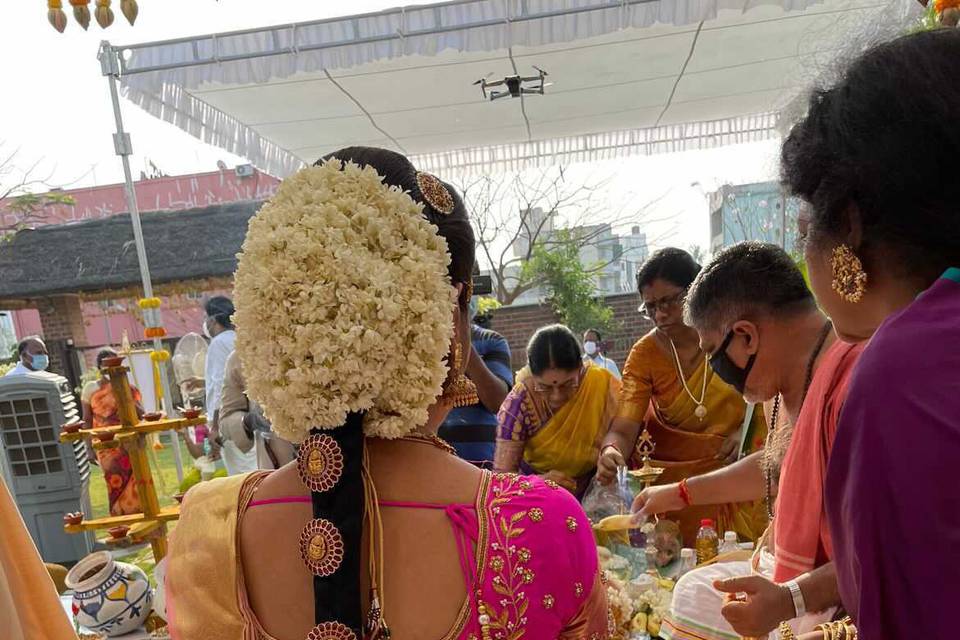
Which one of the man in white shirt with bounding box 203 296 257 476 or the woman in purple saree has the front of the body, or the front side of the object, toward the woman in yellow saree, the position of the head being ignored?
the woman in purple saree

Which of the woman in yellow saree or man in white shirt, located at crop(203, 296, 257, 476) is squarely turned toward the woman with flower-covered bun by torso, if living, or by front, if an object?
the woman in yellow saree

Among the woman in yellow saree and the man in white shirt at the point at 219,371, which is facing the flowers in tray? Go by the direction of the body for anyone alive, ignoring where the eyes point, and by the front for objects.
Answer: the woman in yellow saree

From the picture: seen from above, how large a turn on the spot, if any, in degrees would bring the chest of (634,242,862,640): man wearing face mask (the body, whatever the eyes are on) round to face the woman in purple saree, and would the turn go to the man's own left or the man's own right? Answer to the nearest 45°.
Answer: approximately 90° to the man's own left

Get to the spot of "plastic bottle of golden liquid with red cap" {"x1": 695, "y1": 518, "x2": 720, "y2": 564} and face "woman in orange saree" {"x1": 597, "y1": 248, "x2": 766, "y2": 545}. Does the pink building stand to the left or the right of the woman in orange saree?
left

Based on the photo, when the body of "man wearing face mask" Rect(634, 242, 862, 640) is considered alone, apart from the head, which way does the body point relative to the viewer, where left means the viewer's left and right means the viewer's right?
facing to the left of the viewer

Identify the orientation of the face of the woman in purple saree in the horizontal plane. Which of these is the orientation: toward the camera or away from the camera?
away from the camera

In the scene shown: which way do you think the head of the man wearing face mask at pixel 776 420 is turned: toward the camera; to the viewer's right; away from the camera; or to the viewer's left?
to the viewer's left

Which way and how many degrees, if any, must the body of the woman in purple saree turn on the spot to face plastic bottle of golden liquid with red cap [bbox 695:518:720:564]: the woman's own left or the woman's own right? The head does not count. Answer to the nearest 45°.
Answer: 0° — they already face it
